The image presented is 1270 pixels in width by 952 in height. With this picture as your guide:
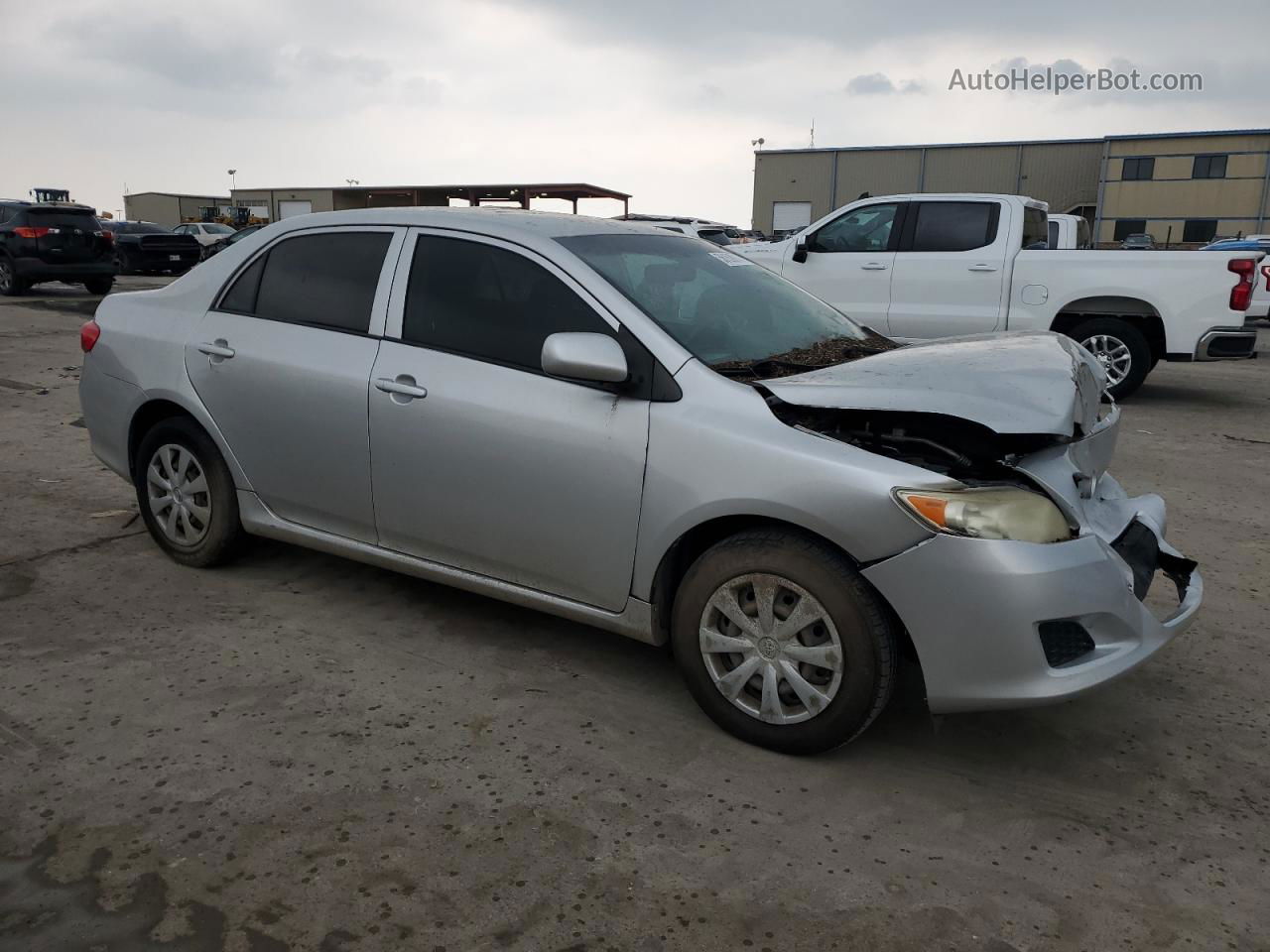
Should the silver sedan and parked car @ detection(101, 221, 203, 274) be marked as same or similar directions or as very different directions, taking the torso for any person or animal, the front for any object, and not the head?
very different directions

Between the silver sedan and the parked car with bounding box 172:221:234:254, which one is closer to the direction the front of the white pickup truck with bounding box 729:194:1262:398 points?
the parked car

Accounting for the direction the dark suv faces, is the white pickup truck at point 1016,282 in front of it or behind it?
behind

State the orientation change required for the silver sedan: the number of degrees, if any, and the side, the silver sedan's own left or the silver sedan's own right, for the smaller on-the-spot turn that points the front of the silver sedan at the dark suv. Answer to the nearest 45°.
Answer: approximately 180°

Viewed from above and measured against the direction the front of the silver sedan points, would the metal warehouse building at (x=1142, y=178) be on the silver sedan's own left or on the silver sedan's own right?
on the silver sedan's own left

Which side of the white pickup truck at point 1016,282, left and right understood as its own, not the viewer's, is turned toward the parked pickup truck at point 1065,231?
right

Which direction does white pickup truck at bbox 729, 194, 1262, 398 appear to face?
to the viewer's left

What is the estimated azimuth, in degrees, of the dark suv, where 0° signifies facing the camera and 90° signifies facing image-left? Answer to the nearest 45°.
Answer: approximately 135°

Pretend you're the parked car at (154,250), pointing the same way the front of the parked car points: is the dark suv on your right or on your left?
on your left

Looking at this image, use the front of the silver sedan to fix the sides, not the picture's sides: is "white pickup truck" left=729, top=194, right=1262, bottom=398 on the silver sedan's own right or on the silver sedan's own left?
on the silver sedan's own left

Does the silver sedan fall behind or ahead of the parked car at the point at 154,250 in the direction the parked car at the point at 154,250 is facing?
behind

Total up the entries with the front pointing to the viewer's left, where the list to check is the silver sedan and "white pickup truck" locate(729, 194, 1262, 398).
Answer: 1

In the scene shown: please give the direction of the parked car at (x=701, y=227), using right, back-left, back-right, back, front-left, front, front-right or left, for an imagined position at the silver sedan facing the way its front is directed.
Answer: back-left

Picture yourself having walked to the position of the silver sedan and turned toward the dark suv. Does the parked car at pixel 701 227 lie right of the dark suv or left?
right

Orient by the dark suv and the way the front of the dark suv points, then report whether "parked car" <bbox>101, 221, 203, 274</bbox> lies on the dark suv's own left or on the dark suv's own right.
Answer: on the dark suv's own right
